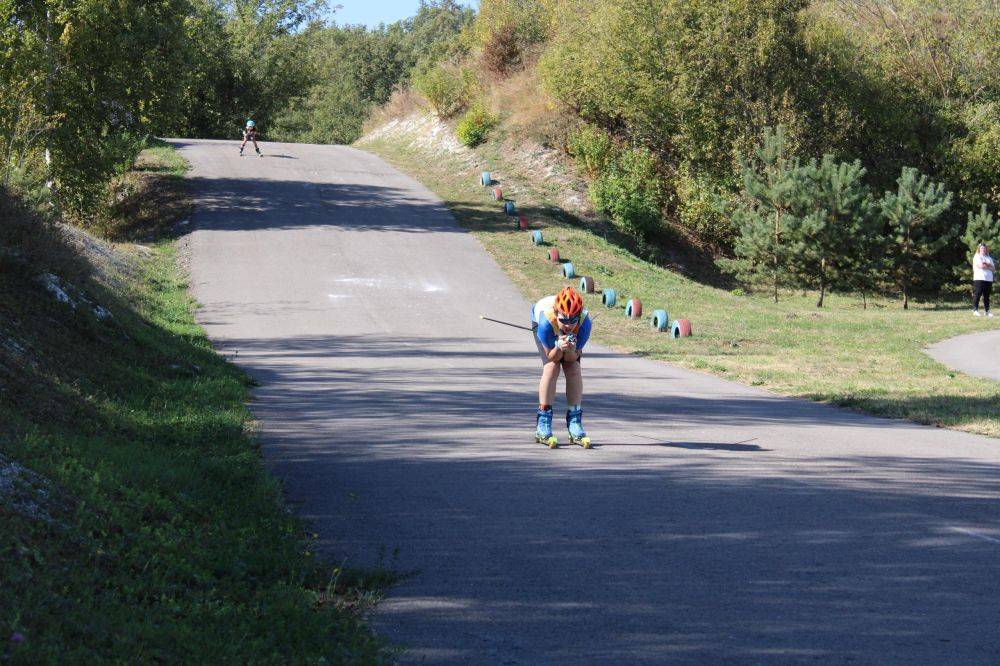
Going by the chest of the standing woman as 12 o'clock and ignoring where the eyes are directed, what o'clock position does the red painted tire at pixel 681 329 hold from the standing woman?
The red painted tire is roughly at 1 o'clock from the standing woman.

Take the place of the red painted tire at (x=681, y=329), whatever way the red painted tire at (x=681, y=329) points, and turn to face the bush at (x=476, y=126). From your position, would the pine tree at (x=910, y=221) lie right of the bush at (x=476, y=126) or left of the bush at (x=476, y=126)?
right

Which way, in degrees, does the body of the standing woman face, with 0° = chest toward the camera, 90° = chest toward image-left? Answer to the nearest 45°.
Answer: approximately 0°

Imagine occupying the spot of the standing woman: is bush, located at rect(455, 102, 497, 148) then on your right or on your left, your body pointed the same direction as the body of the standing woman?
on your right
